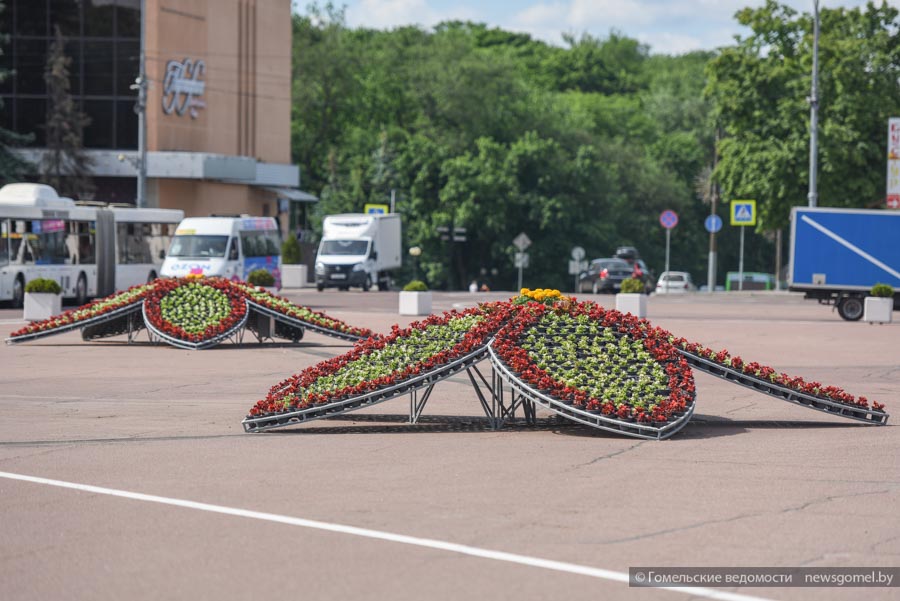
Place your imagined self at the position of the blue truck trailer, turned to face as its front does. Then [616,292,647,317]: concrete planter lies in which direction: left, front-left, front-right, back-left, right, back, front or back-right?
back-right

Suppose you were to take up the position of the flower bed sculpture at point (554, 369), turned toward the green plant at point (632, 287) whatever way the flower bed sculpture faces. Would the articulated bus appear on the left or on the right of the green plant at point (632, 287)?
left

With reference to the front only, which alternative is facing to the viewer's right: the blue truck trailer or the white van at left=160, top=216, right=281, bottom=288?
the blue truck trailer

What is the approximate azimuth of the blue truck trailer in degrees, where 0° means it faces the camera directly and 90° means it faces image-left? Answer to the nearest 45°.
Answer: approximately 270°

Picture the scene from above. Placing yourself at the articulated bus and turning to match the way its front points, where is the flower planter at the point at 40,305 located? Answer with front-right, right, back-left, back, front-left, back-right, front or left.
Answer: front-left

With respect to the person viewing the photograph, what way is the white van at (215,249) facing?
facing the viewer and to the left of the viewer

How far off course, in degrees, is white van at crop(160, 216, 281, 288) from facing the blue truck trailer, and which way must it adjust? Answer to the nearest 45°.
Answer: approximately 135° to its left

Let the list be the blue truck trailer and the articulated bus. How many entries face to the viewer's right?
1

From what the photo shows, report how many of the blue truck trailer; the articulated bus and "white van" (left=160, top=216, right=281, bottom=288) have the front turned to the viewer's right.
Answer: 1

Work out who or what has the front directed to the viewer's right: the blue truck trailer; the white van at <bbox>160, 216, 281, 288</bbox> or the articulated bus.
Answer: the blue truck trailer

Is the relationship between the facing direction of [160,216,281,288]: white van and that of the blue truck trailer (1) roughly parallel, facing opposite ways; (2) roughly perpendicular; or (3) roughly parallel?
roughly perpendicular

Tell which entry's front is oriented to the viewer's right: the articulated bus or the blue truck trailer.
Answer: the blue truck trailer
